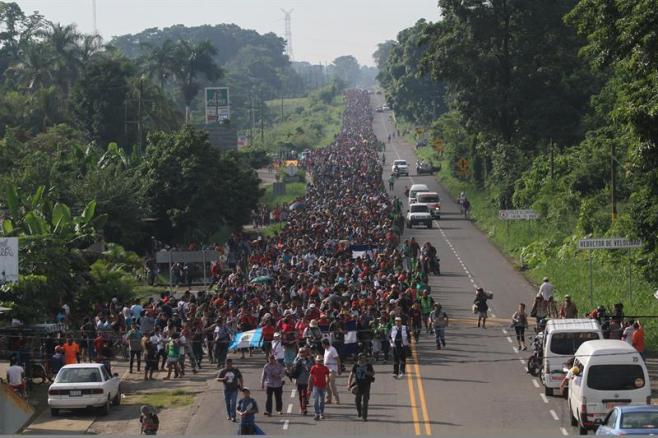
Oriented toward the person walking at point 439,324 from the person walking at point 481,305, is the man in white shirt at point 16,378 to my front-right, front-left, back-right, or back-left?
front-right

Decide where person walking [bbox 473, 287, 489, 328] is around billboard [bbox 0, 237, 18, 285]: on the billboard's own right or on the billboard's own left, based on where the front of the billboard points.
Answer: on the billboard's own left

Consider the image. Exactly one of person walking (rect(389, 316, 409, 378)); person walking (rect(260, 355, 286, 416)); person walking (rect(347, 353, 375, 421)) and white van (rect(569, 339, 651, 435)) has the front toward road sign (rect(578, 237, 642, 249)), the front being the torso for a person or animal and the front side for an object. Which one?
the white van

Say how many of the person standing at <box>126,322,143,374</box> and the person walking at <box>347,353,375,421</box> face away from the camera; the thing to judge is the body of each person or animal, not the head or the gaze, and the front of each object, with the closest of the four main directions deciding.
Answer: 0

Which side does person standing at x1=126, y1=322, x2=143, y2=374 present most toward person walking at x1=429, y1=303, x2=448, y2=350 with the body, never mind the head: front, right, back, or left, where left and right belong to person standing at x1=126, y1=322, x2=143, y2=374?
left

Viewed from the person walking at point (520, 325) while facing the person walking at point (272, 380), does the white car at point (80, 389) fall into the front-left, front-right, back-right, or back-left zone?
front-right

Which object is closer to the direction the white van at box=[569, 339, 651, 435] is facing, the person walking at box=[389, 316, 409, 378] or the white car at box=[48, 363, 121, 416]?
the person walking

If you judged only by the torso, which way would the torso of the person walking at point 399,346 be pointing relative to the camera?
toward the camera

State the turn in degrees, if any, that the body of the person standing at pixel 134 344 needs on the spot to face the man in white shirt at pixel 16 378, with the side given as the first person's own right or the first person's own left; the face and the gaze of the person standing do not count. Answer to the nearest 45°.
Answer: approximately 45° to the first person's own right

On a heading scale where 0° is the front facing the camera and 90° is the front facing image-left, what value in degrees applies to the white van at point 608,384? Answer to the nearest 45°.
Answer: approximately 180°

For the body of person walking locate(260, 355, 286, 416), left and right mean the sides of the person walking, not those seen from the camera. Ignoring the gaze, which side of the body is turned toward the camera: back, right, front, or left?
front

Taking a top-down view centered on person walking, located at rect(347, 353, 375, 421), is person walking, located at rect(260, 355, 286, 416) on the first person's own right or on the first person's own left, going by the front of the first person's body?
on the first person's own right
